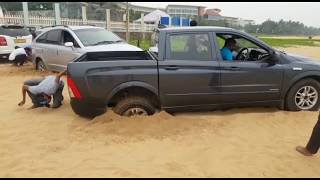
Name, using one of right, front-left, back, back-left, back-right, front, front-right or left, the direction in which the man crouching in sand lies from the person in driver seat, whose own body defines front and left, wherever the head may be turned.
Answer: back

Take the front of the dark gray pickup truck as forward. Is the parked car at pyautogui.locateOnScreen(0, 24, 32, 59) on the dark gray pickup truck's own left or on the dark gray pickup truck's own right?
on the dark gray pickup truck's own left

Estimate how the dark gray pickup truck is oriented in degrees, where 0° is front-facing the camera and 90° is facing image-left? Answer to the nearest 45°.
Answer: approximately 270°

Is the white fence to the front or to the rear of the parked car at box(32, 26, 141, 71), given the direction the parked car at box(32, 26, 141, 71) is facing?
to the rear

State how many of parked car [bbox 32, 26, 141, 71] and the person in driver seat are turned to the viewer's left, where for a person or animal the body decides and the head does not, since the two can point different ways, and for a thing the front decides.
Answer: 0

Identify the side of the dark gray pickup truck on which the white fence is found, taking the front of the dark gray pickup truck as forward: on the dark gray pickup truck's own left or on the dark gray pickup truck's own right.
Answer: on the dark gray pickup truck's own left

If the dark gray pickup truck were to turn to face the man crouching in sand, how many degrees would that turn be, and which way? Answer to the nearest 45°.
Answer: approximately 180°

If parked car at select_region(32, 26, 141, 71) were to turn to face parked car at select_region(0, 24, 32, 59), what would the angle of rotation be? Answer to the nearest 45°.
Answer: approximately 180°

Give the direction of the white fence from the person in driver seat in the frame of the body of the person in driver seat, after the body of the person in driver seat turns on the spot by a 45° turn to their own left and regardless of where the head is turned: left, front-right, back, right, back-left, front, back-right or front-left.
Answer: left

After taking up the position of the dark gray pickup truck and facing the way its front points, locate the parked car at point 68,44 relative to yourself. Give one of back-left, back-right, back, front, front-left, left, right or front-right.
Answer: back-left

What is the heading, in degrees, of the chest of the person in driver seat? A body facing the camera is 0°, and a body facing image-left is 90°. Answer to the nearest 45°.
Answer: approximately 270°
